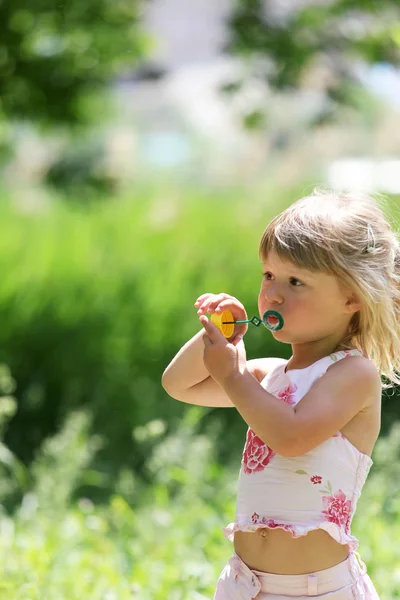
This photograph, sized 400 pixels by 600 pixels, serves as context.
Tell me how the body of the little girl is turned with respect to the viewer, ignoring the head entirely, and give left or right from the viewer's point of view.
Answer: facing the viewer and to the left of the viewer
